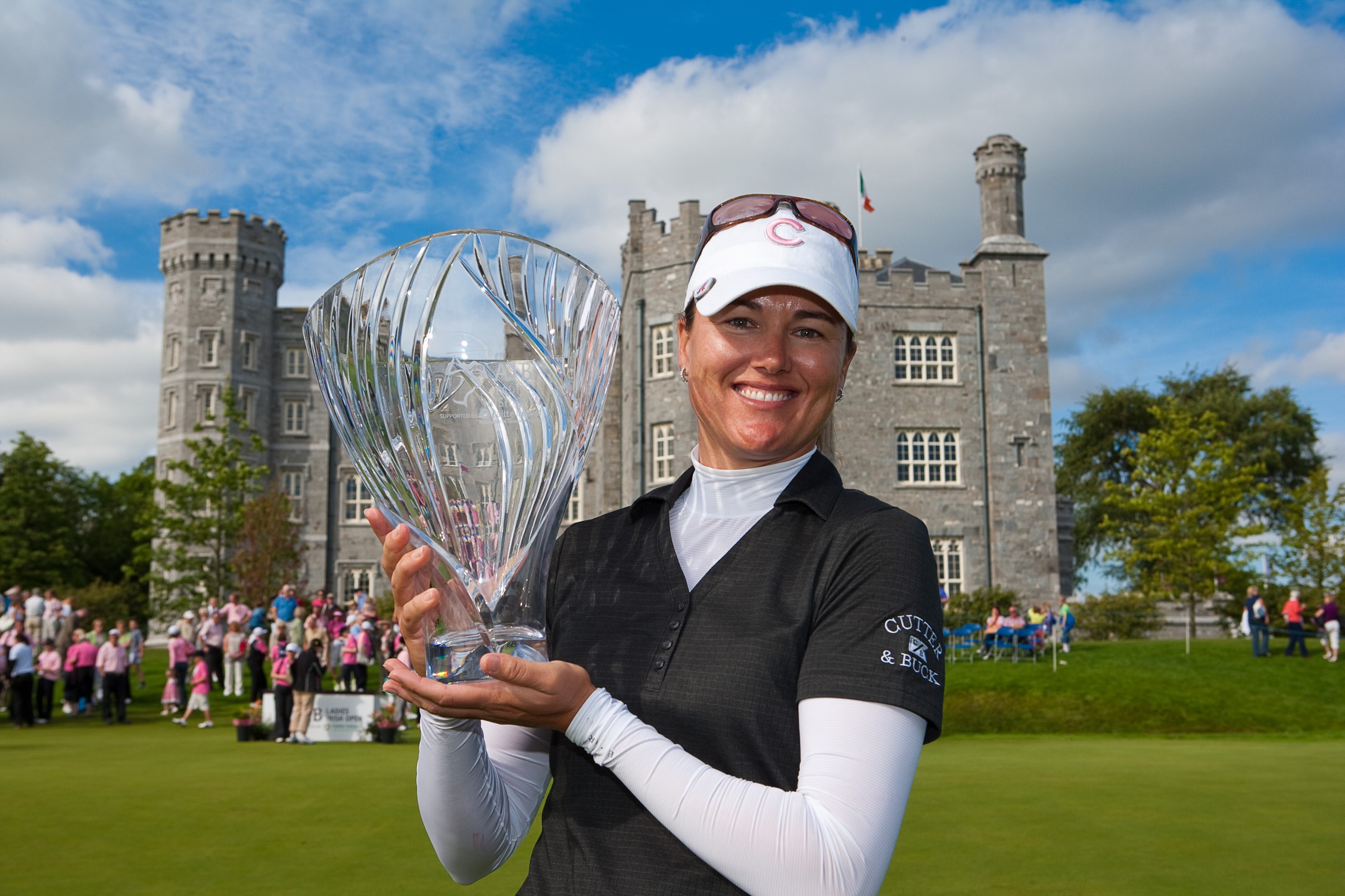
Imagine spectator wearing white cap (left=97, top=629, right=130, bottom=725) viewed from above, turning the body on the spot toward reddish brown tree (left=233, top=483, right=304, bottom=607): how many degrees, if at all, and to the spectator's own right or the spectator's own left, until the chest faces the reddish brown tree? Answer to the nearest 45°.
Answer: approximately 180°

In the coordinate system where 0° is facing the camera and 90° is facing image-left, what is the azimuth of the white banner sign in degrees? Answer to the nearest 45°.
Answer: approximately 0°

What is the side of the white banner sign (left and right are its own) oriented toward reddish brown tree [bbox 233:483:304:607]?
back

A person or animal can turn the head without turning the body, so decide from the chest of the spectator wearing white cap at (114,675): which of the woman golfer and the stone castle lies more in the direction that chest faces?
the woman golfer

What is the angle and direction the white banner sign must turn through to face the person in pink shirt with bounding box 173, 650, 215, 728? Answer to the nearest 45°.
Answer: approximately 135° to its right
